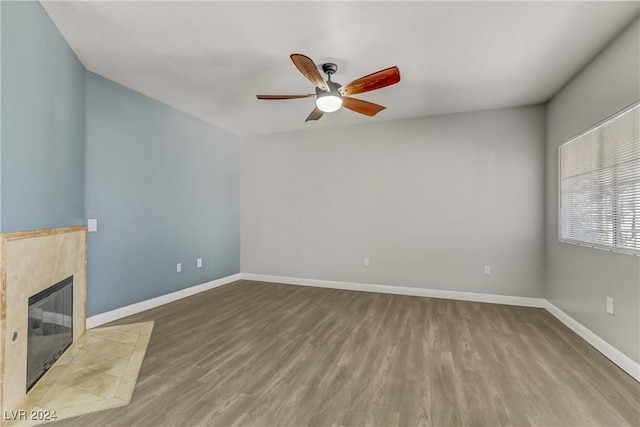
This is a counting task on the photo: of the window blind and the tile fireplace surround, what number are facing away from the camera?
0

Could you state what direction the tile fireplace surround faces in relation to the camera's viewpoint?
facing the viewer and to the right of the viewer

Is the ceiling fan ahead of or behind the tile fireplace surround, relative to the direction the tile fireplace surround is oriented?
ahead

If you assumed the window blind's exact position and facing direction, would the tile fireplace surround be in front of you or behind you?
in front

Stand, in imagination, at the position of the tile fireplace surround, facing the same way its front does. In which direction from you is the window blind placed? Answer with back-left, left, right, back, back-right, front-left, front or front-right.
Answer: front

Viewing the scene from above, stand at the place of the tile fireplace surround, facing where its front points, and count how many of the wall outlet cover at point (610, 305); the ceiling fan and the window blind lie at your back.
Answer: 0

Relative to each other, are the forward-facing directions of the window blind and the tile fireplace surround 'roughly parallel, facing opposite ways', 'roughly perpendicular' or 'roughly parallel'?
roughly parallel, facing opposite ways

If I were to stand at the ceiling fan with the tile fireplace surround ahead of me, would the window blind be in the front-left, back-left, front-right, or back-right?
back-left

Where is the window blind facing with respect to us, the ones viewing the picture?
facing the viewer and to the left of the viewer

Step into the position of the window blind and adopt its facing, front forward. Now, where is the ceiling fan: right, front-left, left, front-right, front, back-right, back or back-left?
front
